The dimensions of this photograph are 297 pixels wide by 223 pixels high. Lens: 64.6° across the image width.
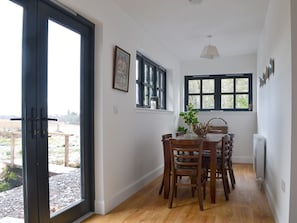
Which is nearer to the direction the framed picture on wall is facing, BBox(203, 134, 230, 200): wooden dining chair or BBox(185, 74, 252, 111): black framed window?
the wooden dining chair

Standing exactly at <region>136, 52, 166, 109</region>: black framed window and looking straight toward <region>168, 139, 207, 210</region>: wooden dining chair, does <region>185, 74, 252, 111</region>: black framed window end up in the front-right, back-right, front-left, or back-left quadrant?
back-left

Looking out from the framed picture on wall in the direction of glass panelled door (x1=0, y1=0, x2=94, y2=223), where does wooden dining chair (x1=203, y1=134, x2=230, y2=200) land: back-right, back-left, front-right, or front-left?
back-left

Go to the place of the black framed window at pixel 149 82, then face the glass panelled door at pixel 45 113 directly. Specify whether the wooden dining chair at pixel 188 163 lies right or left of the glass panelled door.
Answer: left

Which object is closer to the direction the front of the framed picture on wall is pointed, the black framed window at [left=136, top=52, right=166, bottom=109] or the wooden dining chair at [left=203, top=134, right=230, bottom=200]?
the wooden dining chair

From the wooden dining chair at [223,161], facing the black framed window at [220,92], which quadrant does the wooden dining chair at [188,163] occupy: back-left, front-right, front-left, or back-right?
back-left

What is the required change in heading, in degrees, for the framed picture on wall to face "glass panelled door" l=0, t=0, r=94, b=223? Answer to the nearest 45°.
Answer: approximately 90° to its right

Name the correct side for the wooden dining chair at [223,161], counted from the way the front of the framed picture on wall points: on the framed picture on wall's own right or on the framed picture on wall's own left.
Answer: on the framed picture on wall's own left

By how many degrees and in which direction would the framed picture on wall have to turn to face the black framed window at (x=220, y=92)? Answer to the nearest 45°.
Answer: approximately 90° to its left

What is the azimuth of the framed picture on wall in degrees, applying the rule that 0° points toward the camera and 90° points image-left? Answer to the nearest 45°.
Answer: approximately 315°
